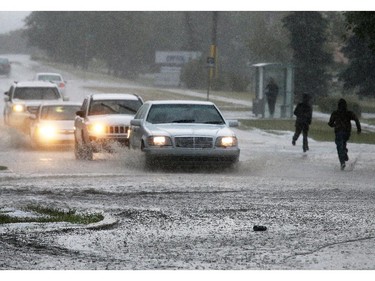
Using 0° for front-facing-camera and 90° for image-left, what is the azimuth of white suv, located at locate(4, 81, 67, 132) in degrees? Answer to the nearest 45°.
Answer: approximately 0°

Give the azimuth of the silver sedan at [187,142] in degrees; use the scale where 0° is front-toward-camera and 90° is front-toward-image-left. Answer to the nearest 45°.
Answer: approximately 0°

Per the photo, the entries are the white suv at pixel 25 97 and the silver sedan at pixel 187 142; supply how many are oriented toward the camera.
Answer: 2

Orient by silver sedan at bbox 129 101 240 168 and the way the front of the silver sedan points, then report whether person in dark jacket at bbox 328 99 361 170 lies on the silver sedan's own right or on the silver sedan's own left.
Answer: on the silver sedan's own left
